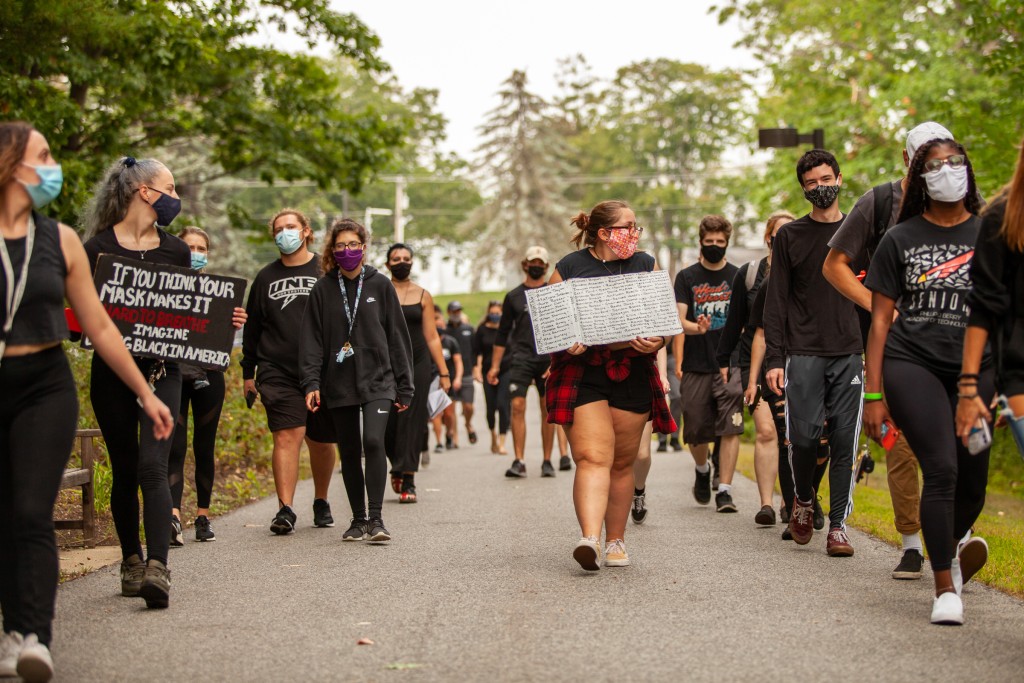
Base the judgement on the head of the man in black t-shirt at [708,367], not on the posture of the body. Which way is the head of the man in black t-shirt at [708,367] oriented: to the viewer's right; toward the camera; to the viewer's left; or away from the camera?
toward the camera

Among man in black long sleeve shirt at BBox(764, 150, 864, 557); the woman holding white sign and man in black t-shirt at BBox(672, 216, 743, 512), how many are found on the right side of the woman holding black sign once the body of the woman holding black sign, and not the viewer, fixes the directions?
0

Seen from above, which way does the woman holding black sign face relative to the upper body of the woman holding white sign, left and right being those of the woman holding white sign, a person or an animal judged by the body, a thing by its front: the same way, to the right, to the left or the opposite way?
the same way

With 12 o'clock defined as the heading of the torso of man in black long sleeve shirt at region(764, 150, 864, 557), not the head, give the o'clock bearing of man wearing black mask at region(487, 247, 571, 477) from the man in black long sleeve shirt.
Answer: The man wearing black mask is roughly at 5 o'clock from the man in black long sleeve shirt.

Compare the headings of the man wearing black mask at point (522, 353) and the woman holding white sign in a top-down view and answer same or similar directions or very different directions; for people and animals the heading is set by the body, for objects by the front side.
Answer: same or similar directions

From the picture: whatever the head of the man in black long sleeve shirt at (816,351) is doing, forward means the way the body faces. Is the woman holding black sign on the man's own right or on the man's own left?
on the man's own right

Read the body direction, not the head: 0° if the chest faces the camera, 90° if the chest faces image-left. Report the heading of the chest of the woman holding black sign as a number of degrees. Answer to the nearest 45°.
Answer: approximately 0°

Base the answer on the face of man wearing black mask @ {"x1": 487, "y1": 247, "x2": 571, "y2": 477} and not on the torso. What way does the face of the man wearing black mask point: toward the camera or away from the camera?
toward the camera

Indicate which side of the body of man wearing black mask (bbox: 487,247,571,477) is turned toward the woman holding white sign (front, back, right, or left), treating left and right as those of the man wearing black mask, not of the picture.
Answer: front

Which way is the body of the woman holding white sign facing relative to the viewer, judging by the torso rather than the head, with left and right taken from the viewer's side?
facing the viewer

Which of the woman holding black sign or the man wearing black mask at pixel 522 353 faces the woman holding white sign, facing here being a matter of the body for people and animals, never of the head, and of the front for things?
the man wearing black mask

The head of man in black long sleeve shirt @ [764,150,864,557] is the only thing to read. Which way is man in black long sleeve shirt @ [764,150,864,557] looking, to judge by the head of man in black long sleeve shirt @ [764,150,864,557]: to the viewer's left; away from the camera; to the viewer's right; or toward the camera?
toward the camera

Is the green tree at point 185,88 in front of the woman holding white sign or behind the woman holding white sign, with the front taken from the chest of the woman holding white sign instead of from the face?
behind

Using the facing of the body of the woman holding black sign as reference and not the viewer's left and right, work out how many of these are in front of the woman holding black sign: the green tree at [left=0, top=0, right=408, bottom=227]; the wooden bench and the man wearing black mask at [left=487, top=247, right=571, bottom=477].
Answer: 0

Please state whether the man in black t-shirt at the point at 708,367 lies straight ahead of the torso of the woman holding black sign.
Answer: no

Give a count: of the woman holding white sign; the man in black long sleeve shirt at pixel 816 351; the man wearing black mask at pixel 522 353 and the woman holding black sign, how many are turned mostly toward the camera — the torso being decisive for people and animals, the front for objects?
4

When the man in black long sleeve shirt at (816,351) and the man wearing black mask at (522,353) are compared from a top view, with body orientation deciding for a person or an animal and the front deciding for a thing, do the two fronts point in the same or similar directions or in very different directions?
same or similar directions

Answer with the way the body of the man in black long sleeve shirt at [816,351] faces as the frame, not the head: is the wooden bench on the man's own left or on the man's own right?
on the man's own right

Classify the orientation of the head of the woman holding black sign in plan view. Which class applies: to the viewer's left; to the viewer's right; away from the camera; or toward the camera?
to the viewer's right
